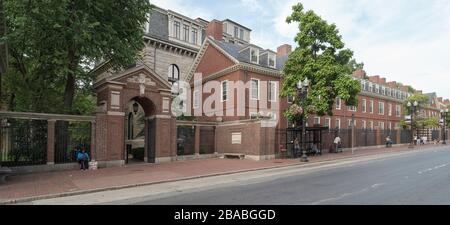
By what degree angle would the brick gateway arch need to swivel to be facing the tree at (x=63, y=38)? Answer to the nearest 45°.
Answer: approximately 90° to its right

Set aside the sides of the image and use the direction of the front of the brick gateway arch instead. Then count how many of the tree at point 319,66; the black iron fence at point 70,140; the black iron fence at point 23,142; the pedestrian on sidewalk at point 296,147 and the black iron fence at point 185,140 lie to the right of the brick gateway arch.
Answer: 2

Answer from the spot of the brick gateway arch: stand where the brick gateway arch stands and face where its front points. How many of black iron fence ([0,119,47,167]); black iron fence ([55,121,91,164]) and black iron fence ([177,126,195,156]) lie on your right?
2

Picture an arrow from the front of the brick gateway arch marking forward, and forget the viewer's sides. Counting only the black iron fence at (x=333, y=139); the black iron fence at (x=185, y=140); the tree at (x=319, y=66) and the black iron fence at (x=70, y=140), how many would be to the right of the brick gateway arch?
1

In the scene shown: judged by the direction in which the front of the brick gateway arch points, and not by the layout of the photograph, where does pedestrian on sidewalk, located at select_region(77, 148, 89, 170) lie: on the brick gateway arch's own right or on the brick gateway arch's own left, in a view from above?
on the brick gateway arch's own right

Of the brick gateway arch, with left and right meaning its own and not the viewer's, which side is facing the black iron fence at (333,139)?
left

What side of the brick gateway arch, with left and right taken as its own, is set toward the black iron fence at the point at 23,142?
right

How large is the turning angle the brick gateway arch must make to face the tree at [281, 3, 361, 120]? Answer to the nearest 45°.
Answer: approximately 45° to its left

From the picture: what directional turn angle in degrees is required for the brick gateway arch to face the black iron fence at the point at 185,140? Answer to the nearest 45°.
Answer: approximately 90° to its left

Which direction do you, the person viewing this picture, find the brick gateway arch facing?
facing the viewer and to the right of the viewer
